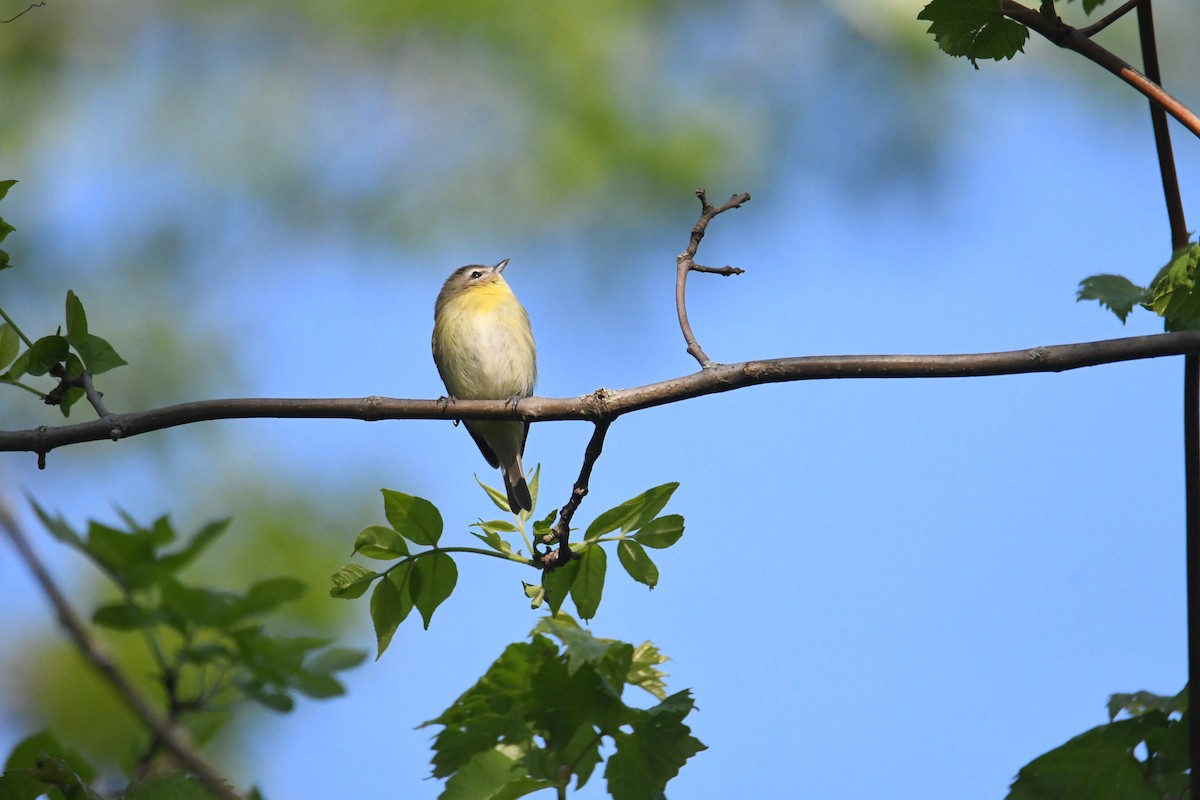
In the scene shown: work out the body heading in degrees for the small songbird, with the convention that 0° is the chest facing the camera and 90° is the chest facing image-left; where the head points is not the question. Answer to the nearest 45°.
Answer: approximately 0°
